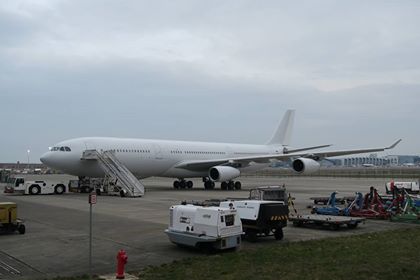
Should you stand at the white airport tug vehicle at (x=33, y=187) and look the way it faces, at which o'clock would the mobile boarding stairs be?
The mobile boarding stairs is roughly at 7 o'clock from the white airport tug vehicle.

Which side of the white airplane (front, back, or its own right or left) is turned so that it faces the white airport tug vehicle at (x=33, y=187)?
front

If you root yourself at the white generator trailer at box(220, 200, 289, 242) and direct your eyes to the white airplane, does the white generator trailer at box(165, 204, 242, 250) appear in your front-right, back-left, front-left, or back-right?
back-left

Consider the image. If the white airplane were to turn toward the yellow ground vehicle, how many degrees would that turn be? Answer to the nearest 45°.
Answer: approximately 45° to its left

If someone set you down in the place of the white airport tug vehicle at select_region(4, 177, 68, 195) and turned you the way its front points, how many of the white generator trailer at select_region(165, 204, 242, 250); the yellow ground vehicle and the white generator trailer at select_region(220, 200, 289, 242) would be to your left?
3

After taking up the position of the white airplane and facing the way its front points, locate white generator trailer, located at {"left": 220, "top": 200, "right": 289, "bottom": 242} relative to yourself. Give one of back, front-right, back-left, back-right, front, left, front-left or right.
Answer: front-left

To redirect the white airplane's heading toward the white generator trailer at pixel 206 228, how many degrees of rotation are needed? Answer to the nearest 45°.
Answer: approximately 45° to its left

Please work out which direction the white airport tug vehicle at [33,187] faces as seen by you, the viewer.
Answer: facing to the left of the viewer

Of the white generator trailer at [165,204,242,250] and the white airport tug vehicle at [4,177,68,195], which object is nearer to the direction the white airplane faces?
the white airport tug vehicle

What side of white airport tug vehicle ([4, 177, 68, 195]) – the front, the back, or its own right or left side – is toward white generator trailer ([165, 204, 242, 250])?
left
